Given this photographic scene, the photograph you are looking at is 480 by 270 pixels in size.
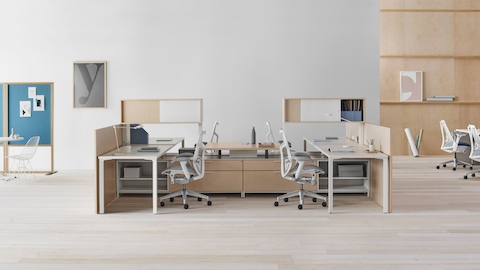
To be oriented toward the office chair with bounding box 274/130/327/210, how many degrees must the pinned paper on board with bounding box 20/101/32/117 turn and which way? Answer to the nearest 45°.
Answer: approximately 45° to its left

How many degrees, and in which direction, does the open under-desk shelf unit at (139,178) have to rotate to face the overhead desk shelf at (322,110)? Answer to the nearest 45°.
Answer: approximately 90° to its left

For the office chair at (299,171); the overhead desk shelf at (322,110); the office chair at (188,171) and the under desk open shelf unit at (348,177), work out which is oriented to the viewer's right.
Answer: the office chair at (299,171)

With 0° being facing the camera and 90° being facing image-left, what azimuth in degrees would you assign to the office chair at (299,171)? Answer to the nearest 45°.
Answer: approximately 270°

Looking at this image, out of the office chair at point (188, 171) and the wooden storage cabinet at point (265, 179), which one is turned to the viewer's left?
the office chair

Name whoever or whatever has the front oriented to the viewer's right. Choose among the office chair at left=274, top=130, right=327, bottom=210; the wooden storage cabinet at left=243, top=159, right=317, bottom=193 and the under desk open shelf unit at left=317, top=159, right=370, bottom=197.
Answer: the office chair

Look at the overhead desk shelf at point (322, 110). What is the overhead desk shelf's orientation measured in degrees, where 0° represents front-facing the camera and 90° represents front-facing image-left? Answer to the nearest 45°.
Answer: approximately 0°
